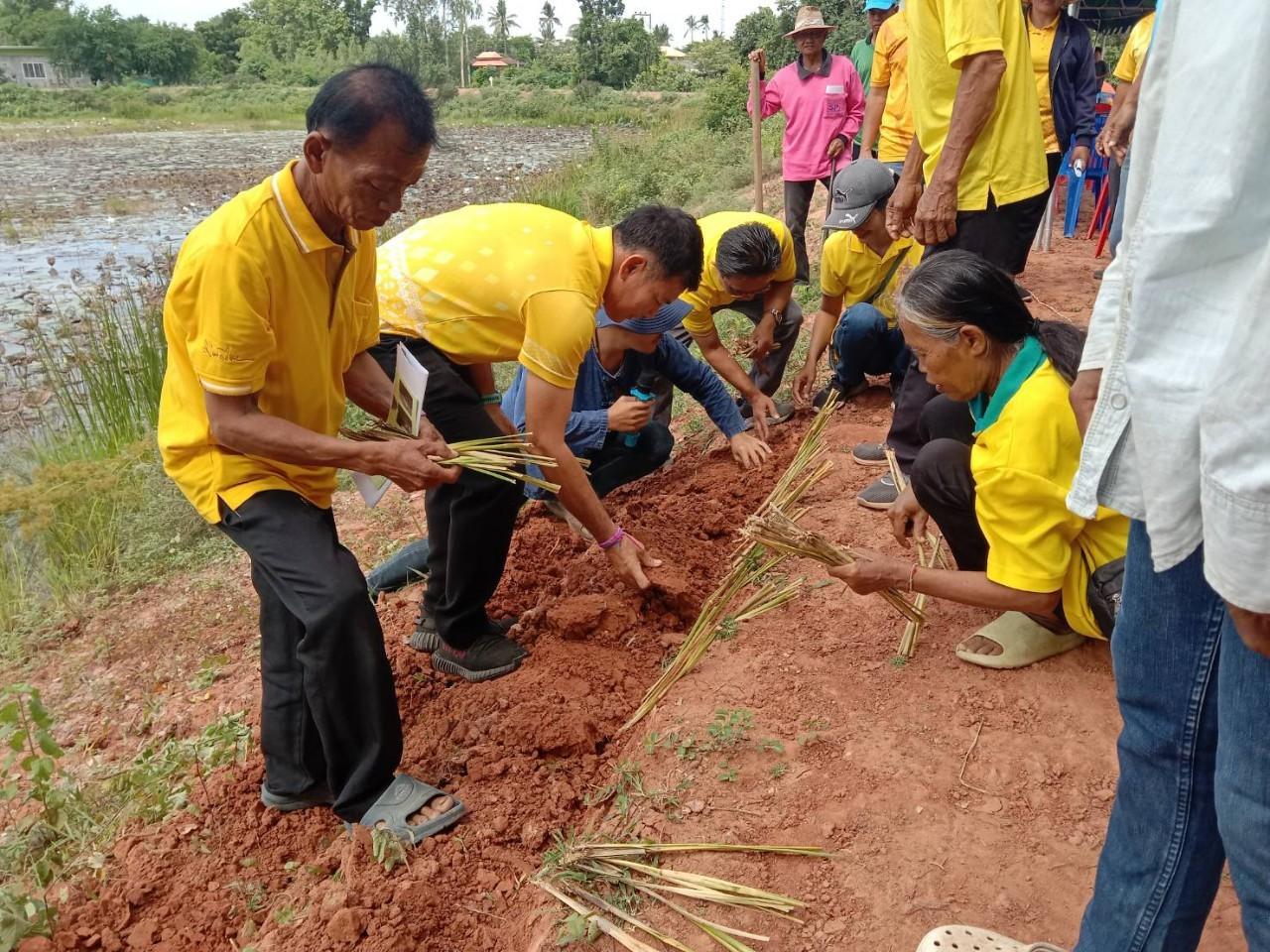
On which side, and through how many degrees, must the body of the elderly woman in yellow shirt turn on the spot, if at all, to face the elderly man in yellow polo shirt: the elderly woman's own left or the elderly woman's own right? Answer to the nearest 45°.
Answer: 0° — they already face them

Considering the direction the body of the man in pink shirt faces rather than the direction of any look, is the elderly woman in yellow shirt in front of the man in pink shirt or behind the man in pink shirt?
in front

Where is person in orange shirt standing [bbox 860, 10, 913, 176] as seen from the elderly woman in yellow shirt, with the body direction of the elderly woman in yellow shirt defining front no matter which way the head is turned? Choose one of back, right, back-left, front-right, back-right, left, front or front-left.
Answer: right

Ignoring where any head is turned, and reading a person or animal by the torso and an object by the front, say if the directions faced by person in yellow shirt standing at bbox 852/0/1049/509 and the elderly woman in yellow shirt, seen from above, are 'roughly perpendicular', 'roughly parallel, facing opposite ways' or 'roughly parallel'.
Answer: roughly parallel

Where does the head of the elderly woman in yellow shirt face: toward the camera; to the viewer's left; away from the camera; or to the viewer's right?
to the viewer's left

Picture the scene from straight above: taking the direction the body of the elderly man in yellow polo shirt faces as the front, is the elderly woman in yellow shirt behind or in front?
in front

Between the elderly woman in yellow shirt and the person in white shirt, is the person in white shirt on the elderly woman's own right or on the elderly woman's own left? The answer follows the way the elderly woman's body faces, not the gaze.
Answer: on the elderly woman's own left

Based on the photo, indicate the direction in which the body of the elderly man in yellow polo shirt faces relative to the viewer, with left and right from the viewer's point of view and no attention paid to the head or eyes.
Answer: facing the viewer and to the right of the viewer

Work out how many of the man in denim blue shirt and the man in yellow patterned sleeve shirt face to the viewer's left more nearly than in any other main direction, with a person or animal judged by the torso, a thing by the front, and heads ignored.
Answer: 0

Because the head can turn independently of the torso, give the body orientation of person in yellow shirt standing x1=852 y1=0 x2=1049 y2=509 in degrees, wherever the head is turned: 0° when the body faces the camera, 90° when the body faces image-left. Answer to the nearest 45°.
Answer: approximately 90°

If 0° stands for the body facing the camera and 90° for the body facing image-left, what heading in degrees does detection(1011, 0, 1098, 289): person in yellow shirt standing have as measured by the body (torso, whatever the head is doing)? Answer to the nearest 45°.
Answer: approximately 45°

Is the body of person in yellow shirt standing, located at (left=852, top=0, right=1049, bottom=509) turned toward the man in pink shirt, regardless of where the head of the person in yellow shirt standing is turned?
no

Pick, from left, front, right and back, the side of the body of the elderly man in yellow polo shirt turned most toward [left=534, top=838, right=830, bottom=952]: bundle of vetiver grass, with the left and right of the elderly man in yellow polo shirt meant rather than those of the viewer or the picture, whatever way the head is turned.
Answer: front

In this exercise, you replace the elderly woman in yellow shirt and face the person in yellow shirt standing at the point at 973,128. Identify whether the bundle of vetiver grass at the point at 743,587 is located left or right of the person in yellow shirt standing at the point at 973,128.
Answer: left

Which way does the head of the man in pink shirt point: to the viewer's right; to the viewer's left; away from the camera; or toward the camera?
toward the camera

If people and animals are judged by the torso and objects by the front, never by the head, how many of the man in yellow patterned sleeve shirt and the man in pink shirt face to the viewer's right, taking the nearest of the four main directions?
1

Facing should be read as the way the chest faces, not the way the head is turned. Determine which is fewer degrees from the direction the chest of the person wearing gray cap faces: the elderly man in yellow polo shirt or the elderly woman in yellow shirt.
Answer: the elderly man in yellow polo shirt

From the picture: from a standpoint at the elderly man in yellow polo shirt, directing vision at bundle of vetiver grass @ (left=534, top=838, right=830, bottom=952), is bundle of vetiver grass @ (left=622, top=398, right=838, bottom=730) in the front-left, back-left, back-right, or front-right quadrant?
front-left

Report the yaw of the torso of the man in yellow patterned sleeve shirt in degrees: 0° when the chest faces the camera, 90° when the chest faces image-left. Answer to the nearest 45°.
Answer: approximately 270°

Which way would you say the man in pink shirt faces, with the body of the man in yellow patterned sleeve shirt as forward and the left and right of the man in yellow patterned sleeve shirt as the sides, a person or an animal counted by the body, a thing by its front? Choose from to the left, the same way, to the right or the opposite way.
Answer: to the right

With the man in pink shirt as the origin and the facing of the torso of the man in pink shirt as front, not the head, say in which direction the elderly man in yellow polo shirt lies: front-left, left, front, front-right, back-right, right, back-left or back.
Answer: front
